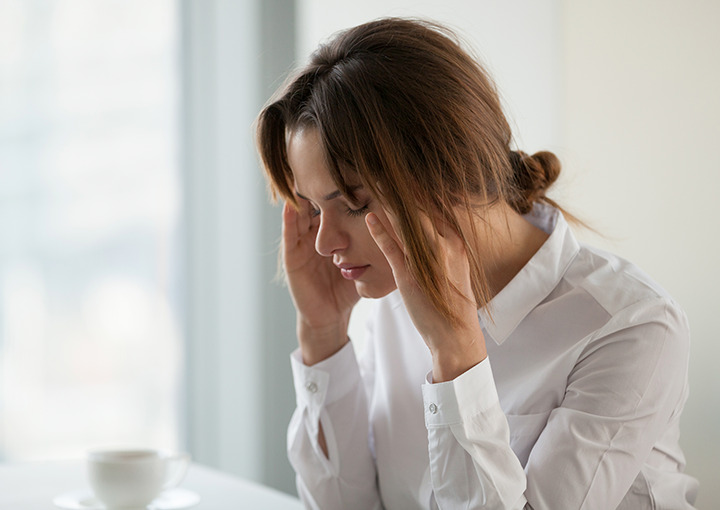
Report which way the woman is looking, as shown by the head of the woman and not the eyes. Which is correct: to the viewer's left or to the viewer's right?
to the viewer's left

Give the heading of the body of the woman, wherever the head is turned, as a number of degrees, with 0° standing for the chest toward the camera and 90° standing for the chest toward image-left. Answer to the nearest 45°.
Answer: approximately 45°
